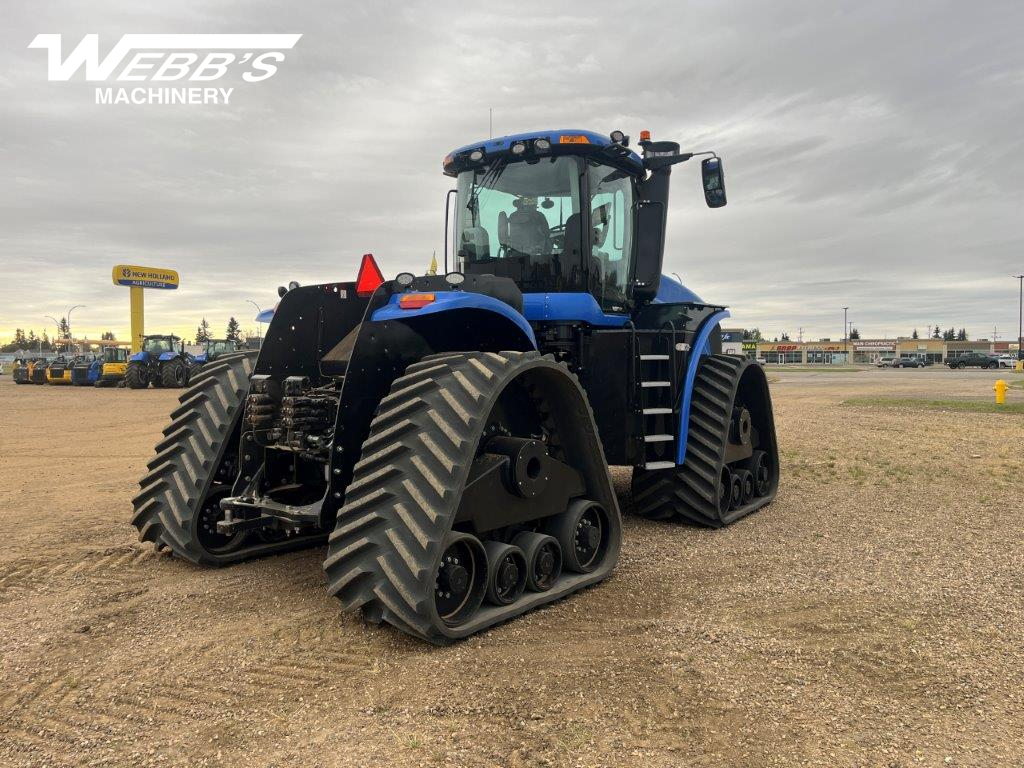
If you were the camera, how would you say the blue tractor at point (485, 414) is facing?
facing away from the viewer and to the right of the viewer

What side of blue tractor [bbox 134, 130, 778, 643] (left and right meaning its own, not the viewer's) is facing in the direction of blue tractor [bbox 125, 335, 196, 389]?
left
